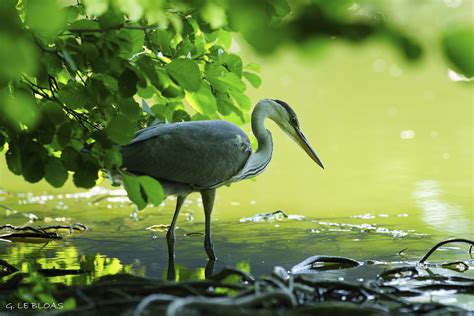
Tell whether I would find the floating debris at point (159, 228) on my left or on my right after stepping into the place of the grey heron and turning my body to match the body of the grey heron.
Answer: on my left

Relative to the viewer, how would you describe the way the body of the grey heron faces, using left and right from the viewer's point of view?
facing to the right of the viewer

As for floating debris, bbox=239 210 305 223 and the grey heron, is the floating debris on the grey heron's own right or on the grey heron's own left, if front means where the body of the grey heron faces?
on the grey heron's own left
